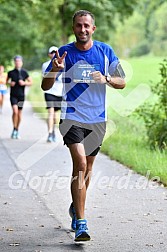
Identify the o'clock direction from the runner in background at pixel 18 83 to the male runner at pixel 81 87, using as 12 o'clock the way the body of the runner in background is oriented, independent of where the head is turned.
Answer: The male runner is roughly at 12 o'clock from the runner in background.

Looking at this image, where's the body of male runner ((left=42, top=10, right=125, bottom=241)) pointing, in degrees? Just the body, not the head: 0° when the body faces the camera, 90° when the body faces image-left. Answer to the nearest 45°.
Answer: approximately 0°

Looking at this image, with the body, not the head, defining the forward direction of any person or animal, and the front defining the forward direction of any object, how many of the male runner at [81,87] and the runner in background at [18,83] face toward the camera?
2

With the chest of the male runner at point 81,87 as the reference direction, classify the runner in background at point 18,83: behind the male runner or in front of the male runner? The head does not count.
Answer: behind
